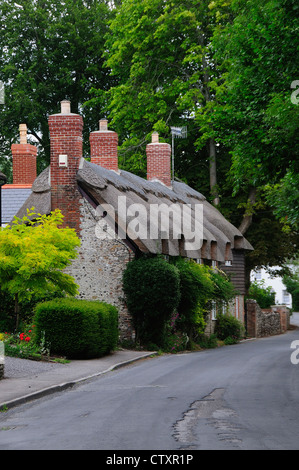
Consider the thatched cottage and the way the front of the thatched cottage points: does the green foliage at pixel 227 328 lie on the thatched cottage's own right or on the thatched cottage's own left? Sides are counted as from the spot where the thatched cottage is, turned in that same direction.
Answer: on the thatched cottage's own left

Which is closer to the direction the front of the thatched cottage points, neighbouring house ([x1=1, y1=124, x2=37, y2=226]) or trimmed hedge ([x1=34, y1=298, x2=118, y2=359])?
the trimmed hedge

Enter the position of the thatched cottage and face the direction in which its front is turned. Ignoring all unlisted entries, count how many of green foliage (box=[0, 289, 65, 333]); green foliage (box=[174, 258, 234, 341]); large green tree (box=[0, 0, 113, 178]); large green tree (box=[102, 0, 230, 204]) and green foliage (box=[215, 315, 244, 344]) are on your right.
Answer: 1

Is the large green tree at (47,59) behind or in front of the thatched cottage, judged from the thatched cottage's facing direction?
behind

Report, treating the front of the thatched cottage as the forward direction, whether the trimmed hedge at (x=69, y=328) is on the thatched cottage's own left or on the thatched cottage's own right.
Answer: on the thatched cottage's own right

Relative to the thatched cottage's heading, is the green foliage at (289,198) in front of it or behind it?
in front

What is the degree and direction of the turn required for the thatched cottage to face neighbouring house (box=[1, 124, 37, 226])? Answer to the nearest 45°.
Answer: approximately 180°

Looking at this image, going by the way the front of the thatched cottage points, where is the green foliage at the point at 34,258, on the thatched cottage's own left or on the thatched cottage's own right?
on the thatched cottage's own right

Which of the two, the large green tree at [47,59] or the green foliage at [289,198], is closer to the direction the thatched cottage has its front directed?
the green foliage

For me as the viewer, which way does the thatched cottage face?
facing the viewer and to the right of the viewer

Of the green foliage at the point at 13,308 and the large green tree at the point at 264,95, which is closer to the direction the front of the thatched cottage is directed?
the large green tree

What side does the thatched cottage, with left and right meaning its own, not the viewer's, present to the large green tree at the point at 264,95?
left
